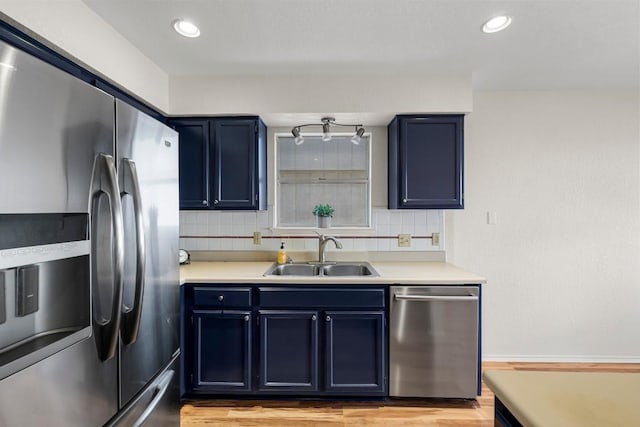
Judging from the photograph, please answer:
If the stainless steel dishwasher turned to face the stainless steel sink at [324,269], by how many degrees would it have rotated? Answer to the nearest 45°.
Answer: approximately 90° to its right

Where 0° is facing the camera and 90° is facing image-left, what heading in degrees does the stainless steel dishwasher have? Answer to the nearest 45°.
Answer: approximately 0°

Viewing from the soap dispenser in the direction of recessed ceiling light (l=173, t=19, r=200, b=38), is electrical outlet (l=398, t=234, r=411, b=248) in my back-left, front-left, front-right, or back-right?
back-left

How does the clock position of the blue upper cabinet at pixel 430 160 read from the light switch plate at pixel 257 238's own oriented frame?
The blue upper cabinet is roughly at 10 o'clock from the light switch plate.

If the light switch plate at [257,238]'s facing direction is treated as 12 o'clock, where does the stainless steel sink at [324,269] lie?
The stainless steel sink is roughly at 10 o'clock from the light switch plate.

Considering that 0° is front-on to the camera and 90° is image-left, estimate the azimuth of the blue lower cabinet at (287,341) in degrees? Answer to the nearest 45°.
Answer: approximately 0°

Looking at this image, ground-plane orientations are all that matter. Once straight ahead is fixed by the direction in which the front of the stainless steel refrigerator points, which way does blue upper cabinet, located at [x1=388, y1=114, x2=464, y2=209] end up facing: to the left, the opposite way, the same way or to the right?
to the right
